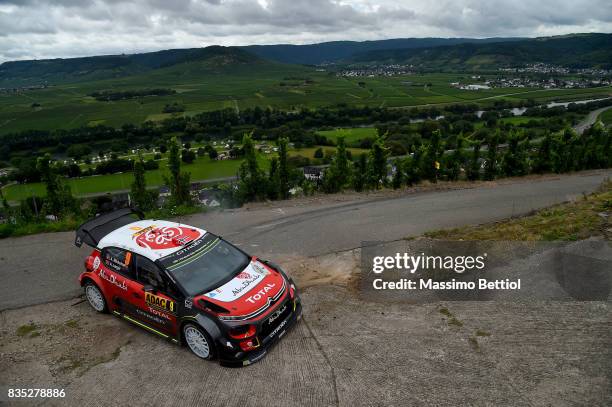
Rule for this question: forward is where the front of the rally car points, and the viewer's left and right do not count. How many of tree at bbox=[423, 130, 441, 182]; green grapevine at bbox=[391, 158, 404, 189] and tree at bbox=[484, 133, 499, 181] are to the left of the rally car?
3

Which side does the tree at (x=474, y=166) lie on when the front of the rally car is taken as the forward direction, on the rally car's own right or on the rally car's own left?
on the rally car's own left

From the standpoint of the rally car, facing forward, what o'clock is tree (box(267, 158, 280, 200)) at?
The tree is roughly at 8 o'clock from the rally car.

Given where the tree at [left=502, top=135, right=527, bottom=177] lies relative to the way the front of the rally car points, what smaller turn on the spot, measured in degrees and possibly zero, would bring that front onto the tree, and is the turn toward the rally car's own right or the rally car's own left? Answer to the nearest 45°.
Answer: approximately 90° to the rally car's own left

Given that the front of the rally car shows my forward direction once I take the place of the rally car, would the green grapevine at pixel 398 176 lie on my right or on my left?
on my left

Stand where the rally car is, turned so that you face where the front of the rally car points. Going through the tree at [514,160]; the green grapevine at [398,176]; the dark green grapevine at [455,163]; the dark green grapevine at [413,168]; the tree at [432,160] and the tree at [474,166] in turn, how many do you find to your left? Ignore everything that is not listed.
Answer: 6

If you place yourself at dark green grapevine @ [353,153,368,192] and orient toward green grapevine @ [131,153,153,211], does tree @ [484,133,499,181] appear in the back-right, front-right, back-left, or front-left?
back-right

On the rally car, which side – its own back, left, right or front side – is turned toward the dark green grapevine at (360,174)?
left

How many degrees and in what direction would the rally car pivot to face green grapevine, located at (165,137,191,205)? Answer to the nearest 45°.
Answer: approximately 135° to its left

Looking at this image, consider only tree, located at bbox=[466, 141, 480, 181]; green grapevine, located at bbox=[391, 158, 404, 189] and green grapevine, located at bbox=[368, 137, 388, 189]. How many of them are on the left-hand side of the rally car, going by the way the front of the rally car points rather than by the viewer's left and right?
3

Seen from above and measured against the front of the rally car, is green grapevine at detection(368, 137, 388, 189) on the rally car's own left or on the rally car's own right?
on the rally car's own left

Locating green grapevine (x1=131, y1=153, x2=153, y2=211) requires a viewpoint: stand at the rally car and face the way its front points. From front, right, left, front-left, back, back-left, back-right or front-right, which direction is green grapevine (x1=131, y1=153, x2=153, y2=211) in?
back-left

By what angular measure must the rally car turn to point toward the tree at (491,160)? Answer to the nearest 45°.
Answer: approximately 90° to its left

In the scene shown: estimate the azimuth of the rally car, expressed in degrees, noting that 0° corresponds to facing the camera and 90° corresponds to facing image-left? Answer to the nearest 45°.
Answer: approximately 315°

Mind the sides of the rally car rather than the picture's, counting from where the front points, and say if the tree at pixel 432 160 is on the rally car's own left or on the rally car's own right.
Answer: on the rally car's own left
